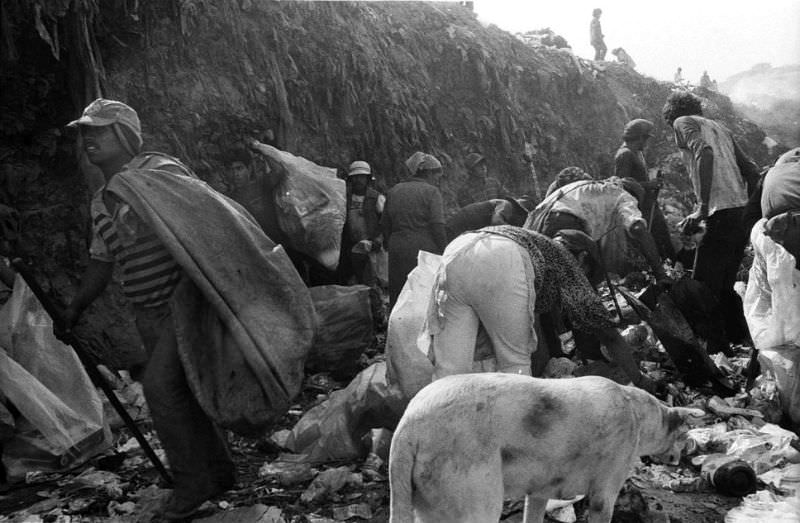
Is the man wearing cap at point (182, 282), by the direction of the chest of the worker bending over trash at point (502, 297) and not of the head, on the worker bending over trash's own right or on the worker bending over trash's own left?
on the worker bending over trash's own left

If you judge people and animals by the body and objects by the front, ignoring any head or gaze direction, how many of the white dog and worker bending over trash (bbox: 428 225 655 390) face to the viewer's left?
0

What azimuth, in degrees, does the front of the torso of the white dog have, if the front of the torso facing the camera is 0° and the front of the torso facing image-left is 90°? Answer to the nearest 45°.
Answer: approximately 225°

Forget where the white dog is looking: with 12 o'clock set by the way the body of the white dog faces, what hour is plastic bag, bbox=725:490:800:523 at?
The plastic bag is roughly at 12 o'clock from the white dog.

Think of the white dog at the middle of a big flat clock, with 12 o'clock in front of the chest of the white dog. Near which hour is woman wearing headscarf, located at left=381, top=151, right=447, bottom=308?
The woman wearing headscarf is roughly at 10 o'clock from the white dog.

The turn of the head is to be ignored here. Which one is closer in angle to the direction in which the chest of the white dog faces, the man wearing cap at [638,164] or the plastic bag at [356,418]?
the man wearing cap

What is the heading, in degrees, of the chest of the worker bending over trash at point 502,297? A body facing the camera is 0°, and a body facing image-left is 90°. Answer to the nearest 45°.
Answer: approximately 225°

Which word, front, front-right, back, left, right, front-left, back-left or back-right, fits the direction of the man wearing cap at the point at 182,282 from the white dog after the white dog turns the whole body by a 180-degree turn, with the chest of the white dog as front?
right

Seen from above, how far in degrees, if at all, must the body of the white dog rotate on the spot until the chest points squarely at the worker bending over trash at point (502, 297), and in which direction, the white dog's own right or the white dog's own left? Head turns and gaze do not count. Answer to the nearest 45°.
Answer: approximately 45° to the white dog's own left

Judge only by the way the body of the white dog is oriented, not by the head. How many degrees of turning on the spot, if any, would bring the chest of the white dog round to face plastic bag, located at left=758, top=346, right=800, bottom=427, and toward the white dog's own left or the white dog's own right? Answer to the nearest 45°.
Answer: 0° — it already faces it

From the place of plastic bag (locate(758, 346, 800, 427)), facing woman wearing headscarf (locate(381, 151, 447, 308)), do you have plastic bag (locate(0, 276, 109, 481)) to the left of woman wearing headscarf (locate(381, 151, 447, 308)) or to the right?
left

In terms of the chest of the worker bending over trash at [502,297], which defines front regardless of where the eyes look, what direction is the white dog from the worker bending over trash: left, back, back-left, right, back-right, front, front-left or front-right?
back-right

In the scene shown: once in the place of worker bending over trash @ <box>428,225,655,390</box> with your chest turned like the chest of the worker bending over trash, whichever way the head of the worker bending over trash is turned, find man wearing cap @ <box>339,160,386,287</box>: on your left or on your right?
on your left
